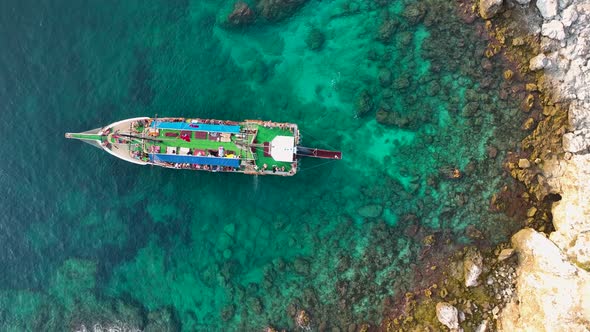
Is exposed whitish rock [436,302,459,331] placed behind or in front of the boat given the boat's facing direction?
behind

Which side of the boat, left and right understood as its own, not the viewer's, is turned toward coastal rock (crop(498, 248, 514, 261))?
back

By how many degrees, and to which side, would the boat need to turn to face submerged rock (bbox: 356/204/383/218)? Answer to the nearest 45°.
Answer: approximately 180°

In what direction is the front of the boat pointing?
to the viewer's left

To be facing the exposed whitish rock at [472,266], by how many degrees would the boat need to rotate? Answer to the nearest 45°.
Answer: approximately 180°

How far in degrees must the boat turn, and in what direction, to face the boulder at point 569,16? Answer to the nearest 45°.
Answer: approximately 180°

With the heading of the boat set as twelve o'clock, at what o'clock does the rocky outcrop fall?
The rocky outcrop is roughly at 6 o'clock from the boat.

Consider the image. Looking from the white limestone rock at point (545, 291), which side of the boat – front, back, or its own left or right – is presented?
back

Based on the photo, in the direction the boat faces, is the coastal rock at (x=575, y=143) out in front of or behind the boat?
behind

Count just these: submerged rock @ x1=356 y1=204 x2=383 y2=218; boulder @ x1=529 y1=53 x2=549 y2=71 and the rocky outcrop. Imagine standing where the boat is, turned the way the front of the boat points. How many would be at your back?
3
